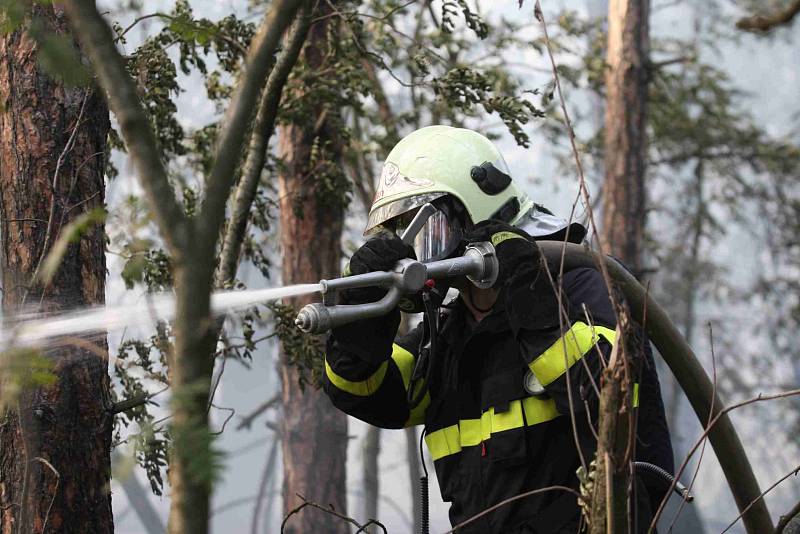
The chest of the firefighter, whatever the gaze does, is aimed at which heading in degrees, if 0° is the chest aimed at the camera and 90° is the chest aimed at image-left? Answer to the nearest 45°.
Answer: approximately 45°

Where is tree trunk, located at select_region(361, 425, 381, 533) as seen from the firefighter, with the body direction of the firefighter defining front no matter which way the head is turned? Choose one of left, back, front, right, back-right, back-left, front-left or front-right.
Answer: back-right

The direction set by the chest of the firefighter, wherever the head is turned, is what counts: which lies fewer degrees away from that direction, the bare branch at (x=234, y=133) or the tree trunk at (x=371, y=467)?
the bare branch

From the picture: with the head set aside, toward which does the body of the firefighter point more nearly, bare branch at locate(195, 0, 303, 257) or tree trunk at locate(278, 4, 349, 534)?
the bare branch

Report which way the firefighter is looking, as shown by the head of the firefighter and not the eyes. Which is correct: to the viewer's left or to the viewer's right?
to the viewer's left

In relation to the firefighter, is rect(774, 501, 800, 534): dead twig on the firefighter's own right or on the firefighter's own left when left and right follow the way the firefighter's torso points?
on the firefighter's own left

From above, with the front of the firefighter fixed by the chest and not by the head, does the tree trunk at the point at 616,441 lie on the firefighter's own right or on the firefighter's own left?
on the firefighter's own left

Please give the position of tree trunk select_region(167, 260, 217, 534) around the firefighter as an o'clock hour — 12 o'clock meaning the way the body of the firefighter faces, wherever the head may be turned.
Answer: The tree trunk is roughly at 11 o'clock from the firefighter.
